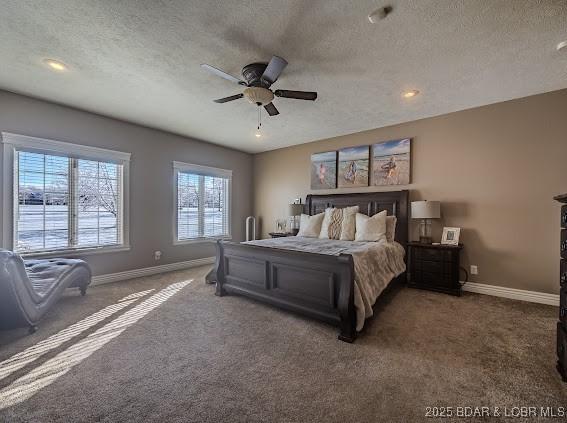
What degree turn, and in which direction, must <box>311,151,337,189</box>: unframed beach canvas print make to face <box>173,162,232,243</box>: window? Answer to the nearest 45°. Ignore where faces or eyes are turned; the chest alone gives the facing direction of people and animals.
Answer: approximately 45° to its right

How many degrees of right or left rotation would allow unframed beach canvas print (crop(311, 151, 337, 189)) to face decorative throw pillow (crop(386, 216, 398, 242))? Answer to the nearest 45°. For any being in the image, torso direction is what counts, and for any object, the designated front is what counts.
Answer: approximately 90° to its left

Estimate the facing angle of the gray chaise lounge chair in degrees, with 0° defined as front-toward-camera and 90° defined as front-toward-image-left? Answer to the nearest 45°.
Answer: approximately 225°

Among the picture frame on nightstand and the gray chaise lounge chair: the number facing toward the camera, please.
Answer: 1

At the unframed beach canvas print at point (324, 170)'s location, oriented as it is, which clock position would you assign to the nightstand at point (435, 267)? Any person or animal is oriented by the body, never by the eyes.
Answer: The nightstand is roughly at 9 o'clock from the unframed beach canvas print.

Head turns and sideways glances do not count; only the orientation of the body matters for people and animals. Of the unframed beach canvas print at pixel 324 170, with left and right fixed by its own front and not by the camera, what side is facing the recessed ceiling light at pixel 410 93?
left

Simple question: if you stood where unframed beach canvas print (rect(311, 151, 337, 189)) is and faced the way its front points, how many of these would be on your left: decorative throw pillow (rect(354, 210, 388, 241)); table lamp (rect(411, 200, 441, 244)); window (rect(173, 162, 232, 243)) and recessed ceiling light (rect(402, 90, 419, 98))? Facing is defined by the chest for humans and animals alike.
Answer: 3

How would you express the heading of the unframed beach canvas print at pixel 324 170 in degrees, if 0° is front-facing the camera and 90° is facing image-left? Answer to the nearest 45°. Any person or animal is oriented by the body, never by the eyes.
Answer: approximately 45°

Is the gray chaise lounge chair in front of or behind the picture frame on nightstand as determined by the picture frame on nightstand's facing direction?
in front

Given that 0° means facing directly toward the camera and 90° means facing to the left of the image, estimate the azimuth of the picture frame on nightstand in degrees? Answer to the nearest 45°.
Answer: approximately 0°

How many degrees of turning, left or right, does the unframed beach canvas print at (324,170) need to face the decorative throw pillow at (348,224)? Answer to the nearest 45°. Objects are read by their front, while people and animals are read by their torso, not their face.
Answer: approximately 45° to its left

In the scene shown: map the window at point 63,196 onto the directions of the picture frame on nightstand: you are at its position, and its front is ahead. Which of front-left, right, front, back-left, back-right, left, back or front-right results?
front-right

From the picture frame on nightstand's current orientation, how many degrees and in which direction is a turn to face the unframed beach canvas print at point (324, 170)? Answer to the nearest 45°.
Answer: approximately 90° to its right

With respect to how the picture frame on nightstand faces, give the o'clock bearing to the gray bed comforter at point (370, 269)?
The gray bed comforter is roughly at 1 o'clock from the picture frame on nightstand.

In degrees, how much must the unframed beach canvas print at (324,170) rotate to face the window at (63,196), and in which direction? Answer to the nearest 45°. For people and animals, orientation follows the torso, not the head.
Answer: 0° — it already faces it
